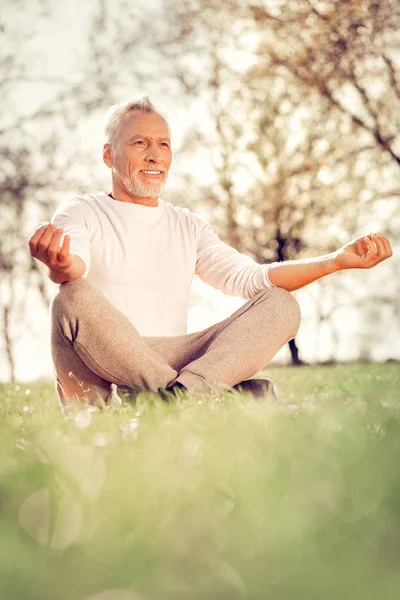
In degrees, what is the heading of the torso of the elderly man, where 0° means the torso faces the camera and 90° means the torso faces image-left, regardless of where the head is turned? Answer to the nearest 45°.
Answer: approximately 315°

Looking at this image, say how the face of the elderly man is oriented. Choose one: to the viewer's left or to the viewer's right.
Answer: to the viewer's right

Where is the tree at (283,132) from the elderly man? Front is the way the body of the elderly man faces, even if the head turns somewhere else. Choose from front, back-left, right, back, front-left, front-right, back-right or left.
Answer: back-left
